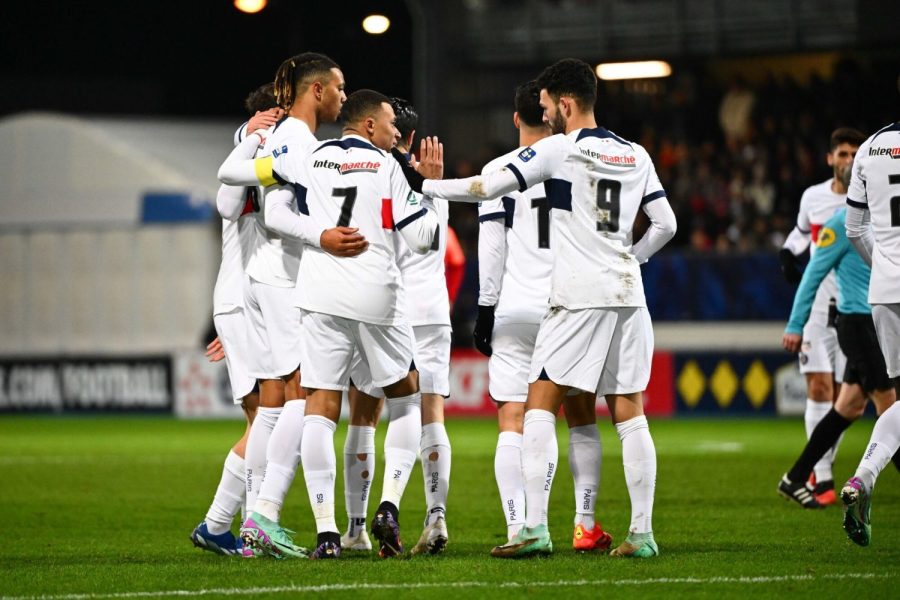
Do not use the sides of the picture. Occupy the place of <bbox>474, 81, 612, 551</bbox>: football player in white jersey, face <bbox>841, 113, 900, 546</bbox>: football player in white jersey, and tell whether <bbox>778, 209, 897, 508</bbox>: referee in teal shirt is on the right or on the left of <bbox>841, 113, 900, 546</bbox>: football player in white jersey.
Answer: left

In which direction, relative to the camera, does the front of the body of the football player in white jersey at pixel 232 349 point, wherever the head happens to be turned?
to the viewer's right

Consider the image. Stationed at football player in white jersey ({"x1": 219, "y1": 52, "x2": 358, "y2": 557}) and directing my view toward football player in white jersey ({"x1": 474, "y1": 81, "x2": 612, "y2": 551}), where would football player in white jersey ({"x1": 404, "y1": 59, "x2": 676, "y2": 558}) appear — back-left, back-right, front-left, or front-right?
front-right

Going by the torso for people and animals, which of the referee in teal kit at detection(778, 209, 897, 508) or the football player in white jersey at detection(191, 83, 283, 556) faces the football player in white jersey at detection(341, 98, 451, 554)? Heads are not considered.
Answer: the football player in white jersey at detection(191, 83, 283, 556)

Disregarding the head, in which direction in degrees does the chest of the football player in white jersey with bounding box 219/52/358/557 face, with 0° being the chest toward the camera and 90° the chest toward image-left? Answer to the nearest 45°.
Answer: approximately 270°

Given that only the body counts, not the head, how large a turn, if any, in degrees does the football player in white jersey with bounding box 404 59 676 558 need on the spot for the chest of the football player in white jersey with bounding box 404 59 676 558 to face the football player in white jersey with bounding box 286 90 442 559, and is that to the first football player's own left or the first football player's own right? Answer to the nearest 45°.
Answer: approximately 45° to the first football player's own left

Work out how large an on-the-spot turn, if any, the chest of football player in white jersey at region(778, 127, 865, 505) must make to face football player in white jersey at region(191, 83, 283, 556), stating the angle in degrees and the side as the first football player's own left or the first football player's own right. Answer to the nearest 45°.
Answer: approximately 90° to the first football player's own right

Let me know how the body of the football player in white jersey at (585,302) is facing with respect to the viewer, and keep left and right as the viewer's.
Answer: facing away from the viewer and to the left of the viewer

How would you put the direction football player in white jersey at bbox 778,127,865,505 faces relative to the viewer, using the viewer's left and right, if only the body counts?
facing the viewer and to the right of the viewer

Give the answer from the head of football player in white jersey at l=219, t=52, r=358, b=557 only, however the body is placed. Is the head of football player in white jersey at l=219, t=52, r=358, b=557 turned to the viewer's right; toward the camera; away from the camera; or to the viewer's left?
to the viewer's right

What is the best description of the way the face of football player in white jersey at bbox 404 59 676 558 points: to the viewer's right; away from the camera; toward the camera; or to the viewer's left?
to the viewer's left

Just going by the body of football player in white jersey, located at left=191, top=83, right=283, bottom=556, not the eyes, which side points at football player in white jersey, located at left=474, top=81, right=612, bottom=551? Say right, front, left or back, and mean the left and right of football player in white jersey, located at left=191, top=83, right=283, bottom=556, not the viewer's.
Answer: front
